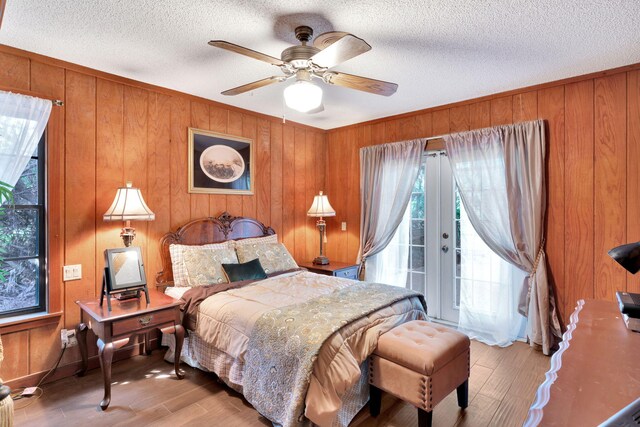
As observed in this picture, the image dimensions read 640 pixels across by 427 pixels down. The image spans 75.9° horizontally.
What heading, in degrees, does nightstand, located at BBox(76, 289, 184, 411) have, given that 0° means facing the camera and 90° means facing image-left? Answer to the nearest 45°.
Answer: approximately 315°

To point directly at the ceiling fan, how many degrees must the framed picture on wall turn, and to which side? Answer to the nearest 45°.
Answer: approximately 45° to its right

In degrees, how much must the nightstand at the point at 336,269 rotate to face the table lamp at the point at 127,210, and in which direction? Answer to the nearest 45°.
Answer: approximately 90° to its right

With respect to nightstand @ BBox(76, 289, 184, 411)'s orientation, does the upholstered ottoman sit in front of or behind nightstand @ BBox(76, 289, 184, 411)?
in front

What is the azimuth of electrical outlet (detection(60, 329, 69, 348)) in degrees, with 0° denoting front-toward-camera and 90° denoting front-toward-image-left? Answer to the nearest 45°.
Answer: approximately 315°

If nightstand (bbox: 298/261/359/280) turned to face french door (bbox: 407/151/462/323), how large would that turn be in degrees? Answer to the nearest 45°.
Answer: approximately 45° to its left

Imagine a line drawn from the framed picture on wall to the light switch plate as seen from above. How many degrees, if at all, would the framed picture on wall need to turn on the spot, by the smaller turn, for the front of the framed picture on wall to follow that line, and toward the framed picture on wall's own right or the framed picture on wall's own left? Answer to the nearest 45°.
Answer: approximately 90° to the framed picture on wall's own right

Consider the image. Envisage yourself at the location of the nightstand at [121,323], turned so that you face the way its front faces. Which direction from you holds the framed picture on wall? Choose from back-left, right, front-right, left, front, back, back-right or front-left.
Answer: left
